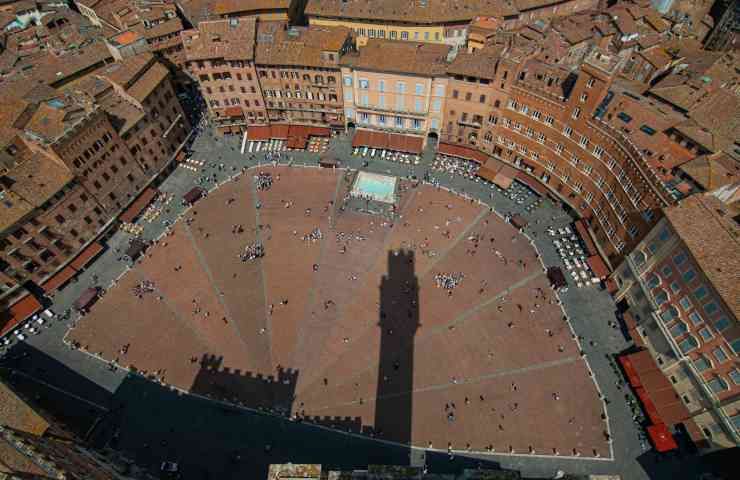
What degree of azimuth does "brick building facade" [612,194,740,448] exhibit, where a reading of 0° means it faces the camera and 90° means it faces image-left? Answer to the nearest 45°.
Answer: approximately 45°
